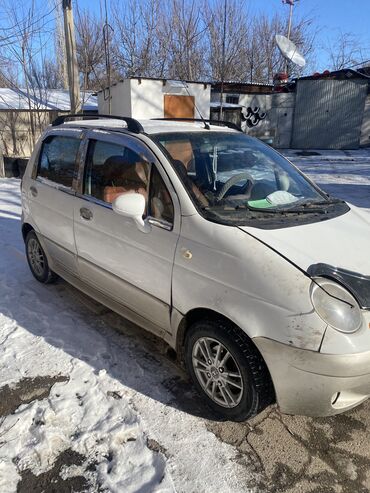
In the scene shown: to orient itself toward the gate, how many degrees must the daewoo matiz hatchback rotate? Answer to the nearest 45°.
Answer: approximately 135° to its left

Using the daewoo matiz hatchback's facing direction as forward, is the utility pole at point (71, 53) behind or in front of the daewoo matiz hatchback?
behind

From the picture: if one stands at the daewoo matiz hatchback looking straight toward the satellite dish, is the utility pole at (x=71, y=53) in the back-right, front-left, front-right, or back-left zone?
front-left

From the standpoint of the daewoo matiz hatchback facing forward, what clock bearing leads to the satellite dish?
The satellite dish is roughly at 8 o'clock from the daewoo matiz hatchback.

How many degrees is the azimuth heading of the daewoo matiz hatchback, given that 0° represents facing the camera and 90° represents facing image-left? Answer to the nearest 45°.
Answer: approximately 315°

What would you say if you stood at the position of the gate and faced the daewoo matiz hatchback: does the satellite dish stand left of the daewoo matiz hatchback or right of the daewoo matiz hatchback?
right
